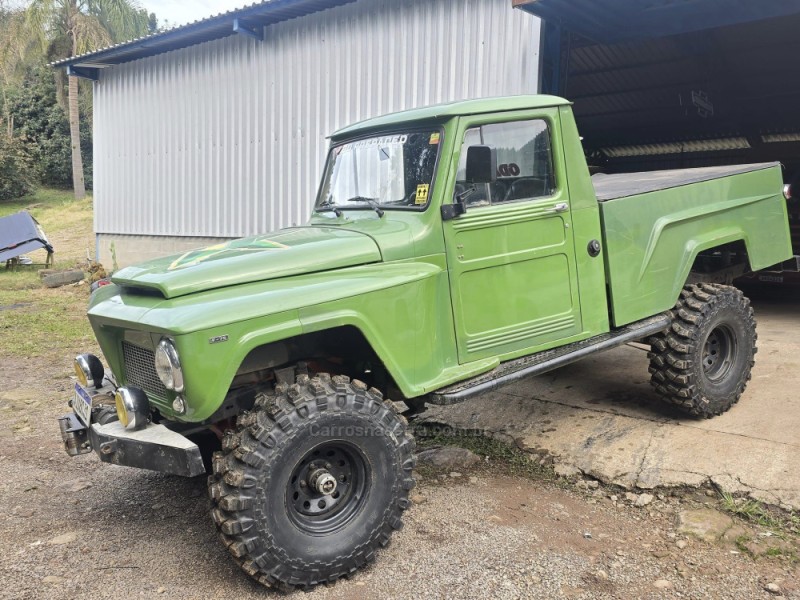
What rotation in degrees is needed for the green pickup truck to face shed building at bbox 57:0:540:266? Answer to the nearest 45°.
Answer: approximately 135° to its right

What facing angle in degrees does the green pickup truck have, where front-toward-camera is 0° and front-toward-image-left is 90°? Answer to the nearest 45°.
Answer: approximately 45°
